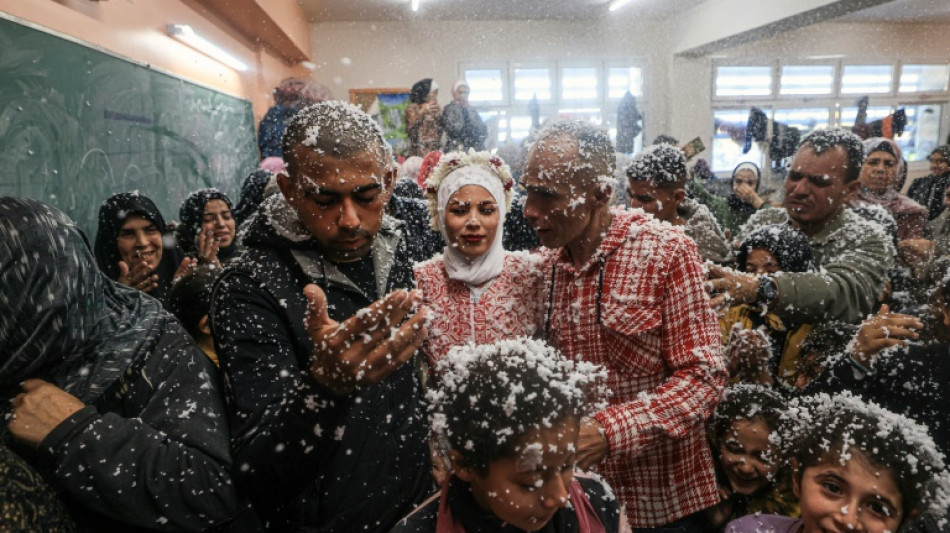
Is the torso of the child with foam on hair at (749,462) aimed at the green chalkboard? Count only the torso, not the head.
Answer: no

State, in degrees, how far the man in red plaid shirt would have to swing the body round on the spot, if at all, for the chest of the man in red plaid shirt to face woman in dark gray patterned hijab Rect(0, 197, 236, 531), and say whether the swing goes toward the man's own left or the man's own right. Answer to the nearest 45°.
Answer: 0° — they already face them

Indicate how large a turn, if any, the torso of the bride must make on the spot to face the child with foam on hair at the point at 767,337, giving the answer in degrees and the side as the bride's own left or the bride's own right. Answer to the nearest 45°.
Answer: approximately 90° to the bride's own left

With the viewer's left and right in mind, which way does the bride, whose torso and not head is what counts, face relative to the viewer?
facing the viewer

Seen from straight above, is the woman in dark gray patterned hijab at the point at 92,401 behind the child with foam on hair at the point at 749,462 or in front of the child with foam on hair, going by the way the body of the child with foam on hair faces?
in front

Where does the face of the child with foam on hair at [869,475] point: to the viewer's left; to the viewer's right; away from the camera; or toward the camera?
toward the camera

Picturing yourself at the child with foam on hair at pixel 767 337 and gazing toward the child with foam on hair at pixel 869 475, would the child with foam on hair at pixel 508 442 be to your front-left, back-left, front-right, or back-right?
front-right

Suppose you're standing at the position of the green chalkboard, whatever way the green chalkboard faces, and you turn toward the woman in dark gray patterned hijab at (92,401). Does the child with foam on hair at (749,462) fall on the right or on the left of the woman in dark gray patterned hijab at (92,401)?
left

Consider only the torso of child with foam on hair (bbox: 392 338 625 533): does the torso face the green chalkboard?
no

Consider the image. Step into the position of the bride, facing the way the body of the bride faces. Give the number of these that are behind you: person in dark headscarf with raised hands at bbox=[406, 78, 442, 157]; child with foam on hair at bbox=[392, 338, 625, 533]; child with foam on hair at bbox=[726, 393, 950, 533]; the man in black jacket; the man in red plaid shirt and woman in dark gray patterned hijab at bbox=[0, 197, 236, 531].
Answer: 1

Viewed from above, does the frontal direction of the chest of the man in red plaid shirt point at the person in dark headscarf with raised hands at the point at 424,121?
no

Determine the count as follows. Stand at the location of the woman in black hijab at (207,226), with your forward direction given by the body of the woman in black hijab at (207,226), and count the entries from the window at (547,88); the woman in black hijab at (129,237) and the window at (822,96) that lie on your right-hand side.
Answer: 1

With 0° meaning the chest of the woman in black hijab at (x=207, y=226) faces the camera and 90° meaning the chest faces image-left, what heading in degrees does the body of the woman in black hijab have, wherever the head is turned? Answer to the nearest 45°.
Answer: approximately 315°

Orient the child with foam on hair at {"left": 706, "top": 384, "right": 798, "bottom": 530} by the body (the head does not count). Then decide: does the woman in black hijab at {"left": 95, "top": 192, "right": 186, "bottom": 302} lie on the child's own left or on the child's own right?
on the child's own right

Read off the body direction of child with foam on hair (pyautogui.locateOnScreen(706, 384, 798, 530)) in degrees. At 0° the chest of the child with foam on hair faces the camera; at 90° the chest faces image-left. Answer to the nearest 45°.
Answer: approximately 0°

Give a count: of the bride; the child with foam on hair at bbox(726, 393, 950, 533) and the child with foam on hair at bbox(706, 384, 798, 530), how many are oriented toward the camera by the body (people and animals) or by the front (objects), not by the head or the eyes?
3

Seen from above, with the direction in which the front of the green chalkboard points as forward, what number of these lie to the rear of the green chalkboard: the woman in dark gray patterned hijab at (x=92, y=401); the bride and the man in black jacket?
0

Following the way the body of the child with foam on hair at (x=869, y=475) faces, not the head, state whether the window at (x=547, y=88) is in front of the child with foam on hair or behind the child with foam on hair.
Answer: behind

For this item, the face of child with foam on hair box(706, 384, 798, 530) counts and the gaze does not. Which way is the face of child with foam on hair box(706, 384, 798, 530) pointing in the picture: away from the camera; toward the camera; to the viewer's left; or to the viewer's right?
toward the camera

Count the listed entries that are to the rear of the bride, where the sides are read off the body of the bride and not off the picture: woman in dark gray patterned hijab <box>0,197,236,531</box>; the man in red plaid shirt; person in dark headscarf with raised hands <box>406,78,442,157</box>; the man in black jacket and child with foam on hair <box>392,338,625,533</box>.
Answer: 1

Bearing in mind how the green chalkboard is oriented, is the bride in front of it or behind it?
in front
